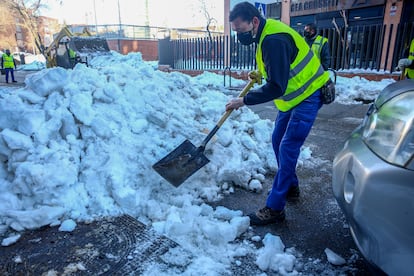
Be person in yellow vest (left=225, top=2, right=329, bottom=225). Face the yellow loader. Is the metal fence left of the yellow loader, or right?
right

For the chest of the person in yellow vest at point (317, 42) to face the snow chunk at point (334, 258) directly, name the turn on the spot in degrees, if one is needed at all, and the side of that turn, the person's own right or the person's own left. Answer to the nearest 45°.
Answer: approximately 45° to the person's own left

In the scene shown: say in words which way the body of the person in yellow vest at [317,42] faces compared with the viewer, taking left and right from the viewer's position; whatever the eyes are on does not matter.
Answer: facing the viewer and to the left of the viewer

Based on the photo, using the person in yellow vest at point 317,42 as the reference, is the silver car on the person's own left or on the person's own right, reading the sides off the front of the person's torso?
on the person's own left

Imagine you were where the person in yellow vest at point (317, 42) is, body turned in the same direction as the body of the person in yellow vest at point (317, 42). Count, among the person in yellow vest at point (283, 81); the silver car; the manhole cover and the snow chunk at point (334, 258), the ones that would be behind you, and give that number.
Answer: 0

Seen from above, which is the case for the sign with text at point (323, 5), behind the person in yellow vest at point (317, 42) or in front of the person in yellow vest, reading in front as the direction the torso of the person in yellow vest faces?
behind

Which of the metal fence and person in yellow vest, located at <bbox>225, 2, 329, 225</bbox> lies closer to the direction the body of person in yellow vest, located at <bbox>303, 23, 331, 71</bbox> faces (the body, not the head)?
the person in yellow vest

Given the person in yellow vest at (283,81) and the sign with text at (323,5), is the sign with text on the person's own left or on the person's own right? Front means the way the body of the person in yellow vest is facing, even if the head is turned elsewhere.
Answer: on the person's own right

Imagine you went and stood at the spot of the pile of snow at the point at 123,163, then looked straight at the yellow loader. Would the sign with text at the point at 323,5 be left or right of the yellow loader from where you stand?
right

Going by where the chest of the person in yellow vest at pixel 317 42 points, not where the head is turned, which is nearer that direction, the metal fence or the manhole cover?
the manhole cover

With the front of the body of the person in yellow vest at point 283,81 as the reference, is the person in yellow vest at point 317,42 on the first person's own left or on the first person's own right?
on the first person's own right

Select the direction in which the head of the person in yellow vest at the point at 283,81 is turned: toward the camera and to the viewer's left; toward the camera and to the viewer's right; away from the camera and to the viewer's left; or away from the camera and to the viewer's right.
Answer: toward the camera and to the viewer's left

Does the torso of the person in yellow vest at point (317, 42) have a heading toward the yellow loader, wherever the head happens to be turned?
no

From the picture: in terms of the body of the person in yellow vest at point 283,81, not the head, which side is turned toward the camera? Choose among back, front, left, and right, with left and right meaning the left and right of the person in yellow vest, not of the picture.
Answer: left

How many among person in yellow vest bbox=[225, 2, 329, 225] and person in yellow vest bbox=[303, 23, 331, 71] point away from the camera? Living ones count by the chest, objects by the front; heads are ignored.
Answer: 0

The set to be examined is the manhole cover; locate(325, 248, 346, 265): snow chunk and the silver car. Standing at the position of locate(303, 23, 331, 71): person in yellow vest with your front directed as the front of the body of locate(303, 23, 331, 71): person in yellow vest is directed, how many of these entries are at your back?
0

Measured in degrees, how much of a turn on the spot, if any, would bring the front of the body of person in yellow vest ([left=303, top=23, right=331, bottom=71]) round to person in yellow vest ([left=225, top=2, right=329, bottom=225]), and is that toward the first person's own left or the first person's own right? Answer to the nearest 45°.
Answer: approximately 45° to the first person's own left
